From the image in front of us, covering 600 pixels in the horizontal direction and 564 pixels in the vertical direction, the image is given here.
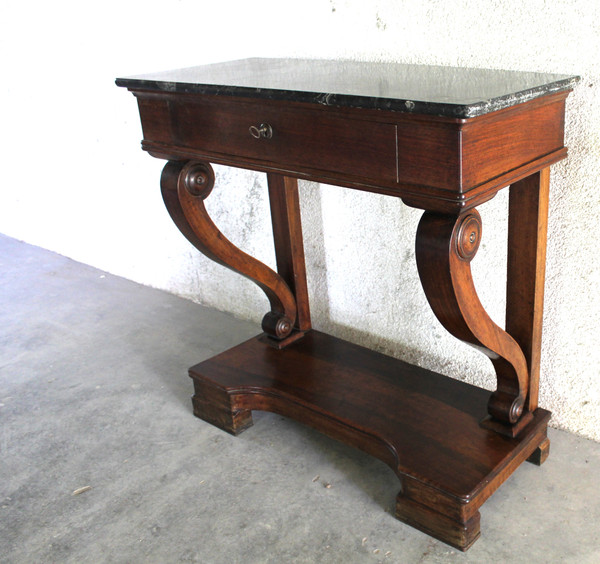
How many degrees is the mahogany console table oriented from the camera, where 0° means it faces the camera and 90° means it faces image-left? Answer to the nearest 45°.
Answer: approximately 45°
